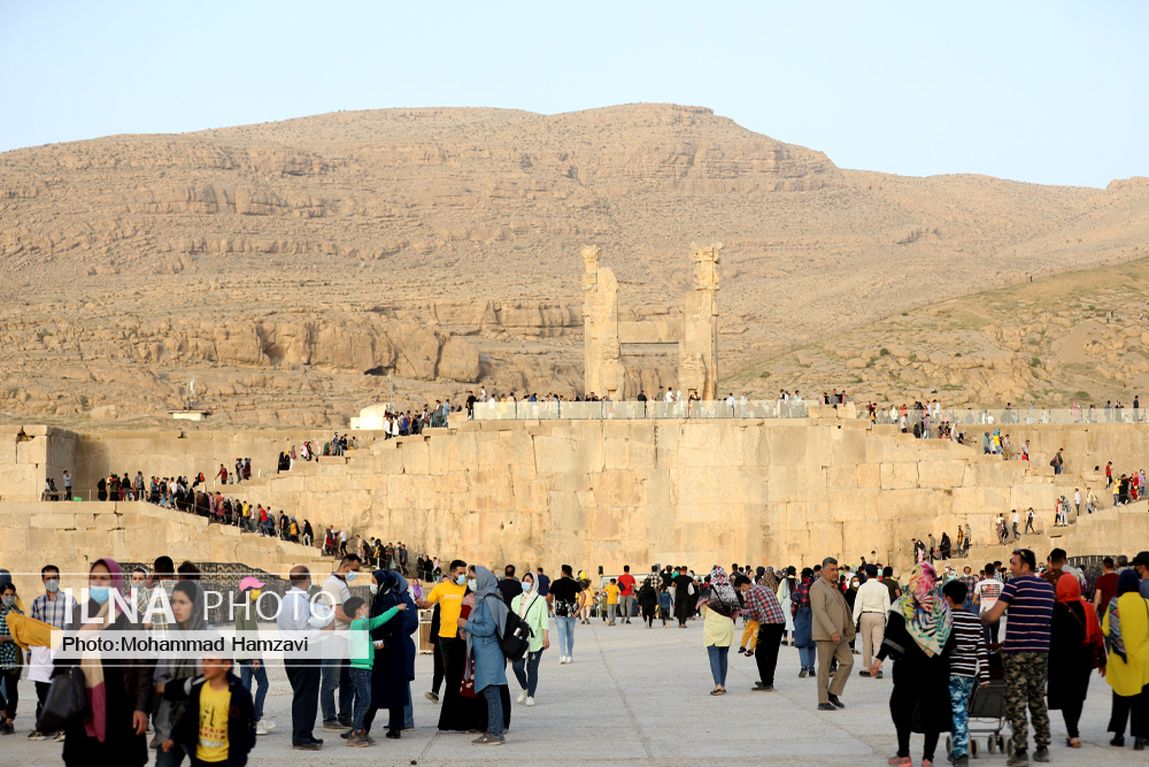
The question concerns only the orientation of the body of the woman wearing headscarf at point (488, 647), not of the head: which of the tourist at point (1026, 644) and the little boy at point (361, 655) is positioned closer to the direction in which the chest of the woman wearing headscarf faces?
the little boy

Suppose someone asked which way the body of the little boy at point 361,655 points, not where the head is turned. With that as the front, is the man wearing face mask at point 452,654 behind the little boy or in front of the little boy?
in front

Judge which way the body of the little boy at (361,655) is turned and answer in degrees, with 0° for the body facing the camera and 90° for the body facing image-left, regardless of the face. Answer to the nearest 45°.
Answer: approximately 270°

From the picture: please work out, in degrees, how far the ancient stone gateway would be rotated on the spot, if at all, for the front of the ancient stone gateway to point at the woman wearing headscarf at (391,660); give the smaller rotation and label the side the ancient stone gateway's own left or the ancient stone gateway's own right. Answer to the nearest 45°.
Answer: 0° — it already faces them

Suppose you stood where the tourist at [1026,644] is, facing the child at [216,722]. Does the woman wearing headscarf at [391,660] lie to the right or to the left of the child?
right

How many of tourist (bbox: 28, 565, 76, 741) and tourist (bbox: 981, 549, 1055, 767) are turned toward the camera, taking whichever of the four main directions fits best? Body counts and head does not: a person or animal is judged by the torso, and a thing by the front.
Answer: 1

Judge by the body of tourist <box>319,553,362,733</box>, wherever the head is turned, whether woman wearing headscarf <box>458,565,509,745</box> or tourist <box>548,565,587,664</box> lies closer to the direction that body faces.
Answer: the woman wearing headscarf

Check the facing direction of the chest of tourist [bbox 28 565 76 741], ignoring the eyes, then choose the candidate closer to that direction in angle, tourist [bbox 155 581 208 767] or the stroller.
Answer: the tourist

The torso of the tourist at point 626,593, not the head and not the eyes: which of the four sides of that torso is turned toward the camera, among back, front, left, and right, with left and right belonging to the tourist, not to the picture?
back

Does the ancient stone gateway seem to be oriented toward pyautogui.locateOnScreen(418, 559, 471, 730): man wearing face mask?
yes
